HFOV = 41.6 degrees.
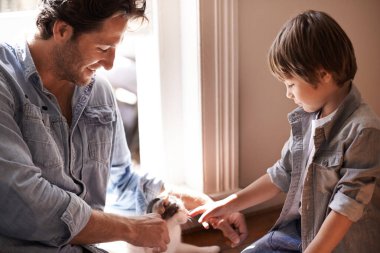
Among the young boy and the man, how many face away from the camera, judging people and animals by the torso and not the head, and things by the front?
0

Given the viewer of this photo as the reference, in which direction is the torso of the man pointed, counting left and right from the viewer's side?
facing the viewer and to the right of the viewer

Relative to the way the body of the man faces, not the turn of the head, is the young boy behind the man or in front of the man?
in front

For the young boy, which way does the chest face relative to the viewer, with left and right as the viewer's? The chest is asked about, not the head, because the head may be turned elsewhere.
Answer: facing the viewer and to the left of the viewer

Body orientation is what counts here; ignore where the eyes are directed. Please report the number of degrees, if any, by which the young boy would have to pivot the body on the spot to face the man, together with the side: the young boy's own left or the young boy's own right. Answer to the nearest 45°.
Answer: approximately 45° to the young boy's own right

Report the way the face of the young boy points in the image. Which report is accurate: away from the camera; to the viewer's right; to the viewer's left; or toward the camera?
to the viewer's left
